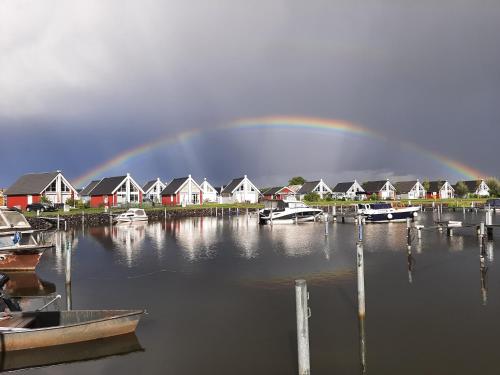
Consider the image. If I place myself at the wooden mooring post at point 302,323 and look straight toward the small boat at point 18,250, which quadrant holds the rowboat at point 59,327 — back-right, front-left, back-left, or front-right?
front-left

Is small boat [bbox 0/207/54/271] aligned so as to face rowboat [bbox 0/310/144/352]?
no

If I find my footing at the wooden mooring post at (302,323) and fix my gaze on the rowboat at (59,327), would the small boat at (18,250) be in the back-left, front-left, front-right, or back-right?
front-right

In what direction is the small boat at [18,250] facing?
to the viewer's right

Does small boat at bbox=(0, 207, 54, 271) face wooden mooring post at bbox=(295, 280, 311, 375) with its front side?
no

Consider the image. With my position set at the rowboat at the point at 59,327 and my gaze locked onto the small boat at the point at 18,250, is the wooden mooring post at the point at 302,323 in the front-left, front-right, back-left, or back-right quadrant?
back-right
